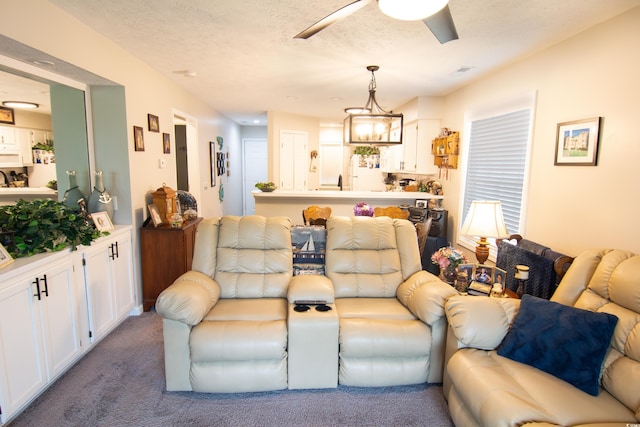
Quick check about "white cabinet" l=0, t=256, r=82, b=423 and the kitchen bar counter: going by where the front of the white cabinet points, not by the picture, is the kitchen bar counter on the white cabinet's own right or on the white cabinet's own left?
on the white cabinet's own left

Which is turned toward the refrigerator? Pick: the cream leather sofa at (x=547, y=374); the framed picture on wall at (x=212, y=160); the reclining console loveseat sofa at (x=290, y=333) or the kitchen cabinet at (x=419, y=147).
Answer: the framed picture on wall

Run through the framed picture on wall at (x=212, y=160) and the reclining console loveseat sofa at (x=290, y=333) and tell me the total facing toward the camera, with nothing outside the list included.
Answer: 1

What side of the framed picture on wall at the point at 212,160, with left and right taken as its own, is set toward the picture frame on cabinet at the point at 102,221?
right

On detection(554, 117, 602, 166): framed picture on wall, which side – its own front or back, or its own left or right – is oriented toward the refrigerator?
right

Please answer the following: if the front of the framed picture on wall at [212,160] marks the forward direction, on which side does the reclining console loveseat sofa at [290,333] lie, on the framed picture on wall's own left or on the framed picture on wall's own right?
on the framed picture on wall's own right

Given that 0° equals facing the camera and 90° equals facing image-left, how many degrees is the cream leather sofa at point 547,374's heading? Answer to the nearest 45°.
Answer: approximately 45°

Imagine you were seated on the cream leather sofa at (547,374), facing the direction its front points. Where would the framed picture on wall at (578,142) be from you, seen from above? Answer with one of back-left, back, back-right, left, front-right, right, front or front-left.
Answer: back-right

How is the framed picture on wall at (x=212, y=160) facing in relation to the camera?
to the viewer's right

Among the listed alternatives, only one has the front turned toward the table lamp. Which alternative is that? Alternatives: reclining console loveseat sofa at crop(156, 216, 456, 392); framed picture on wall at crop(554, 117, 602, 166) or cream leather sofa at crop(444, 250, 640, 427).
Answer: the framed picture on wall

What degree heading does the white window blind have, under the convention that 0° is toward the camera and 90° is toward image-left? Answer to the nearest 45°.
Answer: approximately 45°

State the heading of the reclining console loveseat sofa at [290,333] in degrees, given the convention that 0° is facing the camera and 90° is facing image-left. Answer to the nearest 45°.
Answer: approximately 0°

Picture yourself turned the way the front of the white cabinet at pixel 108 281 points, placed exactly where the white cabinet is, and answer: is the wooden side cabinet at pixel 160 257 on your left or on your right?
on your left

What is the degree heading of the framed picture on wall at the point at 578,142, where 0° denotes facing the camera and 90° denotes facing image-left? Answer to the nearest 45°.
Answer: approximately 45°
